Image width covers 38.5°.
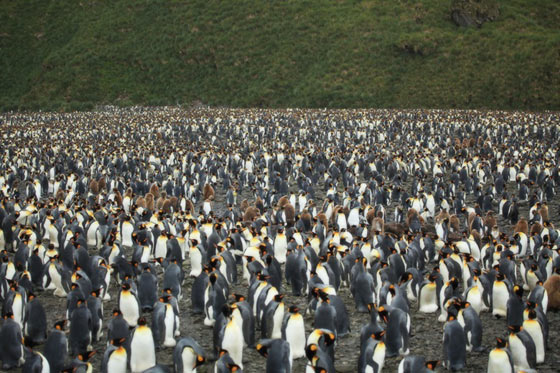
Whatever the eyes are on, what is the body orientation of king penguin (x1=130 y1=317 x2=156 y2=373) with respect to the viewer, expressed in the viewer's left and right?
facing the viewer

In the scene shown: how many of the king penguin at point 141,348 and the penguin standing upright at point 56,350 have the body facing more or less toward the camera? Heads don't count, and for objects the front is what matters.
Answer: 1

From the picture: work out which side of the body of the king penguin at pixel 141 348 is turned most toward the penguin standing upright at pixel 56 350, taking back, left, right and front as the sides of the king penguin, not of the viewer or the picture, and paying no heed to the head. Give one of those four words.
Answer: right

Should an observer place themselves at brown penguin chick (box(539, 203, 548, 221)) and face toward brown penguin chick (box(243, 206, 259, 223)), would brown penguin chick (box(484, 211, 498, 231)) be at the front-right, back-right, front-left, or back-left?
front-left

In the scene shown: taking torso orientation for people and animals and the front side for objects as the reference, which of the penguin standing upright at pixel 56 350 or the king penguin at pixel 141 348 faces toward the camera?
the king penguin

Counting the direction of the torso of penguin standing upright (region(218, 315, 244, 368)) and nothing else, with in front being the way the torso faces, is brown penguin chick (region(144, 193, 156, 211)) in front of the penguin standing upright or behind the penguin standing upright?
behind

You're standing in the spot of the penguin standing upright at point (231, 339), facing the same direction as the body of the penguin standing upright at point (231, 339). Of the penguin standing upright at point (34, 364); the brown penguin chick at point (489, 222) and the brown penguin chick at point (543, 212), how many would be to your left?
2

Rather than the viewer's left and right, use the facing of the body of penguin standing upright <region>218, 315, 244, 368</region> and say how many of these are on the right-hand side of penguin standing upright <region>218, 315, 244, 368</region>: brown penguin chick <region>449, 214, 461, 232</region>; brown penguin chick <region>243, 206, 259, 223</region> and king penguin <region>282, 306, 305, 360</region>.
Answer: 0

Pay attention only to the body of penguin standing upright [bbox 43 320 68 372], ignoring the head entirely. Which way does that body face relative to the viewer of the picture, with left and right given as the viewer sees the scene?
facing away from the viewer and to the right of the viewer

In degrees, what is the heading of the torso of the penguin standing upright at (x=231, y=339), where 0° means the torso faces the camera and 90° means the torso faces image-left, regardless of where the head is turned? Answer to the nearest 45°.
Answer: approximately 315°
